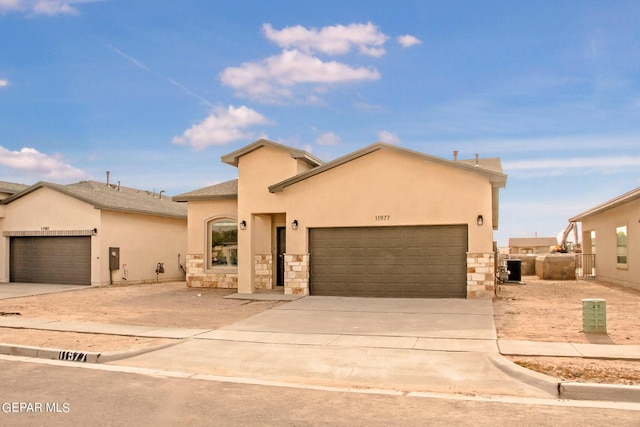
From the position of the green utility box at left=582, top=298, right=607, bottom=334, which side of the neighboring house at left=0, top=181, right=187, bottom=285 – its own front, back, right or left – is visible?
left

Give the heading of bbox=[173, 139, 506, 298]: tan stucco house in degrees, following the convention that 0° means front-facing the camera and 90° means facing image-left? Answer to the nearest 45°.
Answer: approximately 0°

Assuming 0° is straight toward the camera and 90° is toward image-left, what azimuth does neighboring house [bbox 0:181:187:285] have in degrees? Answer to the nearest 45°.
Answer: approximately 45°

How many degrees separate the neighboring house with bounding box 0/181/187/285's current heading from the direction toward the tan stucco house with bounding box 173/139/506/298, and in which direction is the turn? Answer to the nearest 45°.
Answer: approximately 90° to its left

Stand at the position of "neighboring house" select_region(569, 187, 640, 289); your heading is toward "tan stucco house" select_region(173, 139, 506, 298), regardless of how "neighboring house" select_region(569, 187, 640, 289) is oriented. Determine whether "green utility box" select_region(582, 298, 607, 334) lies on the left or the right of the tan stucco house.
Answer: left
